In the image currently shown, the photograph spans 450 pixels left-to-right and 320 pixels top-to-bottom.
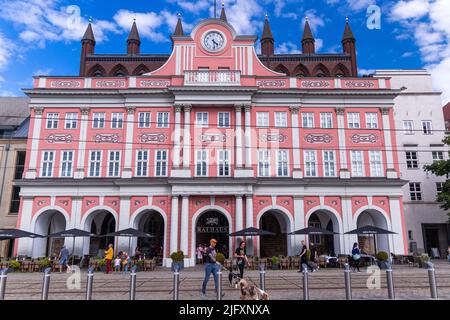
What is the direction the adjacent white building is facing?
toward the camera

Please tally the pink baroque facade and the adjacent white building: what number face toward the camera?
2

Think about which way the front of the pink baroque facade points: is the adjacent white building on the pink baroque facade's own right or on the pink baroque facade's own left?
on the pink baroque facade's own left

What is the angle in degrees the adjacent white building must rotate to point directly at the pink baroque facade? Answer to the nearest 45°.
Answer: approximately 45° to its right

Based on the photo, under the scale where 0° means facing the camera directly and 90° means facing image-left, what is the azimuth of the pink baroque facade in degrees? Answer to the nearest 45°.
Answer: approximately 0°
